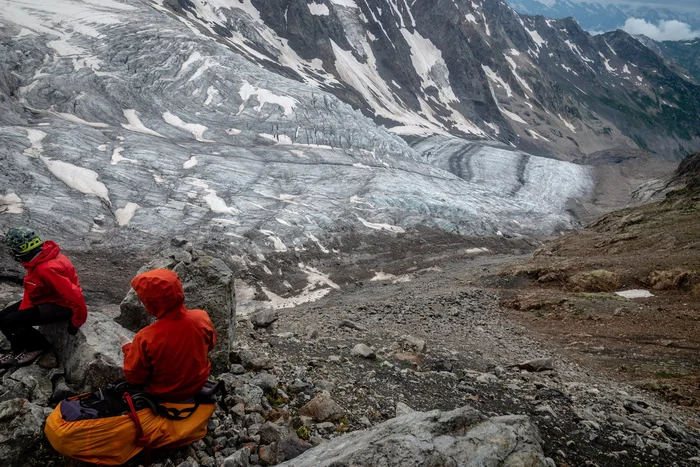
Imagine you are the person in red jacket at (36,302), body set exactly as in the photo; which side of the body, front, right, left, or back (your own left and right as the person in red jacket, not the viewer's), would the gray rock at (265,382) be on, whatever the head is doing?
back

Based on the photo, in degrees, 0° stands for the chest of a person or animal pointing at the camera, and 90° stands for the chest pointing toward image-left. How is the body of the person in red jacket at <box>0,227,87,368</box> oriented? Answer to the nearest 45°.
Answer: approximately 90°

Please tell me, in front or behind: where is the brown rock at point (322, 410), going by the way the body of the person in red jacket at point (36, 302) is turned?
behind

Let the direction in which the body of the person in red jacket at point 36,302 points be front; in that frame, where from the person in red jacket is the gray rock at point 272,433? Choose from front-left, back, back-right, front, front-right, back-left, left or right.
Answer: back-left

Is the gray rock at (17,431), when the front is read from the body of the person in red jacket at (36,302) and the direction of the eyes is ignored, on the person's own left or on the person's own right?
on the person's own left

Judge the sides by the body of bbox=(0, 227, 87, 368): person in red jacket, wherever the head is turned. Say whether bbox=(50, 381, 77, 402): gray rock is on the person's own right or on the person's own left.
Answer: on the person's own left

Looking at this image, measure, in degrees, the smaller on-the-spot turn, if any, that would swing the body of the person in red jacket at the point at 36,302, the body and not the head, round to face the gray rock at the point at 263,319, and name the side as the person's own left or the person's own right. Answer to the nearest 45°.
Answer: approximately 135° to the person's own right
